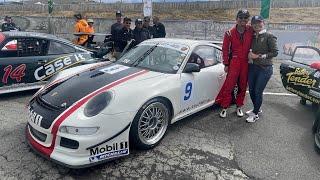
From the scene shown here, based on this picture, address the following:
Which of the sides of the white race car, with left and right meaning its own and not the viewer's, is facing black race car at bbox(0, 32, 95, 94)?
right

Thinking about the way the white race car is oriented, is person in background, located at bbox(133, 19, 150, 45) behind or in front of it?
behind

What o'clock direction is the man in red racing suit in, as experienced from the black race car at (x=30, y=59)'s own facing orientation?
The man in red racing suit is roughly at 7 o'clock from the black race car.

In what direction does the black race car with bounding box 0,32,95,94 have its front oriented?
to the viewer's left
